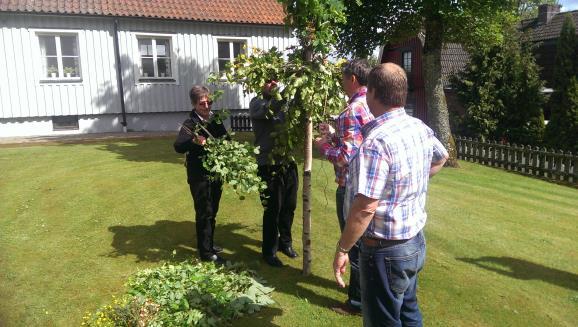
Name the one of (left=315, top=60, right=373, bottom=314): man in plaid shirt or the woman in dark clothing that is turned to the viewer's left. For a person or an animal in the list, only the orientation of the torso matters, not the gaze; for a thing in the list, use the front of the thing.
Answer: the man in plaid shirt

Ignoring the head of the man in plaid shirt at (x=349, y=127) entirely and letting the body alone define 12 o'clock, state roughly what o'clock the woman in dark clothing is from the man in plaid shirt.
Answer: The woman in dark clothing is roughly at 1 o'clock from the man in plaid shirt.

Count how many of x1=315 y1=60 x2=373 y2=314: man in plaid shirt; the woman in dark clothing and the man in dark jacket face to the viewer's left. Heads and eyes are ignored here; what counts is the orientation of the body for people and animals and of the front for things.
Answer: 1

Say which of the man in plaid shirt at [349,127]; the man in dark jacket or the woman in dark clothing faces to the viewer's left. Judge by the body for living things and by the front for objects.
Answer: the man in plaid shirt

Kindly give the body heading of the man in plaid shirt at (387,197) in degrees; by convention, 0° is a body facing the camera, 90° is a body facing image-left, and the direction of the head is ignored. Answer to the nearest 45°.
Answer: approximately 135°

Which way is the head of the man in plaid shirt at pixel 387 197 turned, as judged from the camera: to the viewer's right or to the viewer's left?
to the viewer's left

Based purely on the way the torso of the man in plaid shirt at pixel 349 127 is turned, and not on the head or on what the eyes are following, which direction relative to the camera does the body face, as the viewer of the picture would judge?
to the viewer's left

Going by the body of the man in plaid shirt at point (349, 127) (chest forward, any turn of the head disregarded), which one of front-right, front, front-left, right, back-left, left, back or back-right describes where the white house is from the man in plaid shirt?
front-right

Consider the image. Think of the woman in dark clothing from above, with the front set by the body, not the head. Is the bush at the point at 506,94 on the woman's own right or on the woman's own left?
on the woman's own left

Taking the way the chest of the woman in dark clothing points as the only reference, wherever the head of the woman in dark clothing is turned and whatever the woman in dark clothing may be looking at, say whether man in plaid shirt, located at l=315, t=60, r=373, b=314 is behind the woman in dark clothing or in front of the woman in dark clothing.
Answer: in front

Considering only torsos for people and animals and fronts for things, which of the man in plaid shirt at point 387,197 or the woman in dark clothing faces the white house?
the man in plaid shirt

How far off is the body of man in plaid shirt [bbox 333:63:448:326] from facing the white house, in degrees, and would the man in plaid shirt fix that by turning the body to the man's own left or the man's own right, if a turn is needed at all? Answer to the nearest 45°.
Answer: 0° — they already face it
